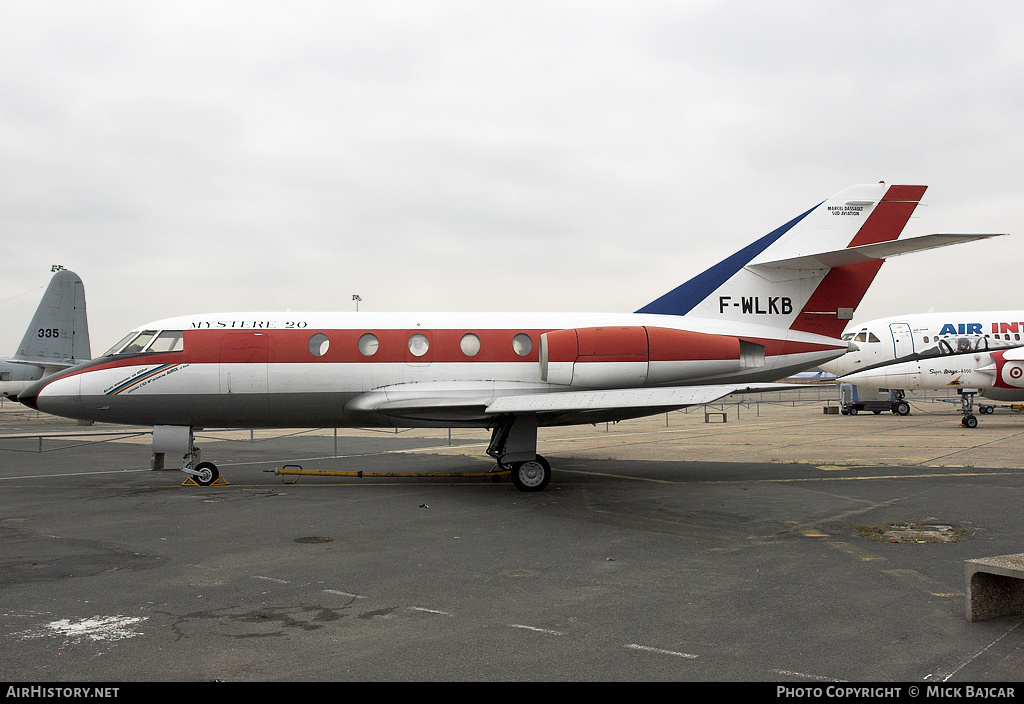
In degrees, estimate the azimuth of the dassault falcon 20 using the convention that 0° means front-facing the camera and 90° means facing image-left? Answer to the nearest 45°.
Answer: approximately 90°

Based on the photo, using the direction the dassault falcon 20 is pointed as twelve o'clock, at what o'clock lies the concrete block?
The concrete block is roughly at 8 o'clock from the dassault falcon 20.
